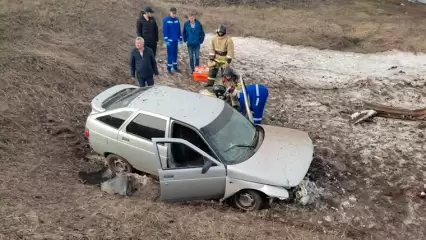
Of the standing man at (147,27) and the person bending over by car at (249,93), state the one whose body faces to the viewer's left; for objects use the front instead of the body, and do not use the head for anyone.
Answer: the person bending over by car

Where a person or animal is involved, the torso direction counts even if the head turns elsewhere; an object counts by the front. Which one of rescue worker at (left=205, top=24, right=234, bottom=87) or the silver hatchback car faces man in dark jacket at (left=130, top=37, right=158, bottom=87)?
the rescue worker

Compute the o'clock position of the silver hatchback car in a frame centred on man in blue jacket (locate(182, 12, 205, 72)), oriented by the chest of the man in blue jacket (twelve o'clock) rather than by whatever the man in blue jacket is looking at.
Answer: The silver hatchback car is roughly at 12 o'clock from the man in blue jacket.

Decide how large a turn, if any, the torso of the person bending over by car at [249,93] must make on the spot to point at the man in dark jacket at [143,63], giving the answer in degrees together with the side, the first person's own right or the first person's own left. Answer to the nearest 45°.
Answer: approximately 45° to the first person's own right

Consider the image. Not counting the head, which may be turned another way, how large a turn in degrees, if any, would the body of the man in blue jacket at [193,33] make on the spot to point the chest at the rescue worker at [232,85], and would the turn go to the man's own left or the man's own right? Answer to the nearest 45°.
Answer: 0° — they already face them

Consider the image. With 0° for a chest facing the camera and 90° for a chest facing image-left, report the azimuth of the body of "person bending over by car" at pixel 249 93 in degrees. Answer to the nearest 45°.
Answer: approximately 90°

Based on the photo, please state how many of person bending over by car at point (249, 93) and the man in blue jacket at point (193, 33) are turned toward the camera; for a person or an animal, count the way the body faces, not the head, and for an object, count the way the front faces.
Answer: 1

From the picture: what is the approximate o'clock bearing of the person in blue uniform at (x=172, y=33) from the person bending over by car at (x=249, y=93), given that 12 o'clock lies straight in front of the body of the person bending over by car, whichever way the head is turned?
The person in blue uniform is roughly at 2 o'clock from the person bending over by car.
